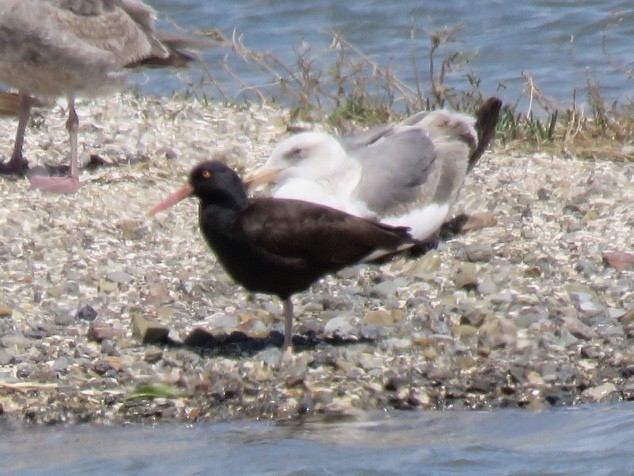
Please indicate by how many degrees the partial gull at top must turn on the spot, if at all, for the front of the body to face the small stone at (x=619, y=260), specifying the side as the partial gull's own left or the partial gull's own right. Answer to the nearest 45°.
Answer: approximately 135° to the partial gull's own left

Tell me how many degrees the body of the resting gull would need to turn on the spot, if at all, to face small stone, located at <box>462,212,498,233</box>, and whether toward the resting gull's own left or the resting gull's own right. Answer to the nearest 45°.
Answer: approximately 180°

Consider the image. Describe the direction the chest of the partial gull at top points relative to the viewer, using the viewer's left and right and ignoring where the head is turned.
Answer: facing to the left of the viewer

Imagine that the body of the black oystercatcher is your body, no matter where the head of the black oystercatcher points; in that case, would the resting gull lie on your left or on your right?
on your right

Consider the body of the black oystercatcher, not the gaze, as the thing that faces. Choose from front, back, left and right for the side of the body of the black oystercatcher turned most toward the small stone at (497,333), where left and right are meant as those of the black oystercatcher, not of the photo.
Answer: back

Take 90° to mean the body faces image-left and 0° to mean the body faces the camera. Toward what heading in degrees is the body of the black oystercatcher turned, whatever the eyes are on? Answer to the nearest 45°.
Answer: approximately 90°

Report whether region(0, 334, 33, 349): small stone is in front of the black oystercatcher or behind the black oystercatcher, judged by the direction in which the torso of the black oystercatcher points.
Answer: in front

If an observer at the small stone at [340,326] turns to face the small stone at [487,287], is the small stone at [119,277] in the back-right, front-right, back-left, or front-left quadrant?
back-left

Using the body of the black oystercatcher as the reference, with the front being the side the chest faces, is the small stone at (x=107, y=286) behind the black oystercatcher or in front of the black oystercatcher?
in front

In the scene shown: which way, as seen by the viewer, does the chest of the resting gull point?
to the viewer's left
